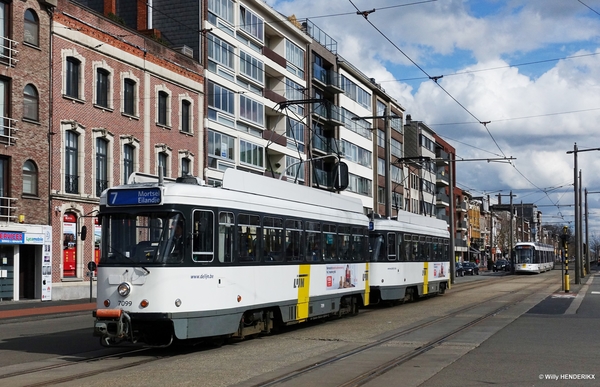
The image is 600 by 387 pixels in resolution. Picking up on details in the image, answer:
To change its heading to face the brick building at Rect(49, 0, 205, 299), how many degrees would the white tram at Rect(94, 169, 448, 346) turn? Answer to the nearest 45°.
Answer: approximately 135° to its right

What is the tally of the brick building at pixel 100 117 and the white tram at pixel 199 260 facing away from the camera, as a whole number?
0

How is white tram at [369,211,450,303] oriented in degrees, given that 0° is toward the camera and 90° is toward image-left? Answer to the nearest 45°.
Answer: approximately 45°

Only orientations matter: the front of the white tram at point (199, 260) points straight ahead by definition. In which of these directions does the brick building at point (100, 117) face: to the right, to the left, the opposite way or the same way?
to the left

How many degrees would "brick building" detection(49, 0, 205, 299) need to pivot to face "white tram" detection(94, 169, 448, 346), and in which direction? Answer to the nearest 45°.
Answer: approximately 45° to its right

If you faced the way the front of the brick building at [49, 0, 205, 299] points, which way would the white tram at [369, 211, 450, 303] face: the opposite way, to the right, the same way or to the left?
to the right

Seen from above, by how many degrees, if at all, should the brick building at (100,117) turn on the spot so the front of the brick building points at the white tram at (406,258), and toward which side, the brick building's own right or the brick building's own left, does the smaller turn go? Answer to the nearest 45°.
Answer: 0° — it already faces it
